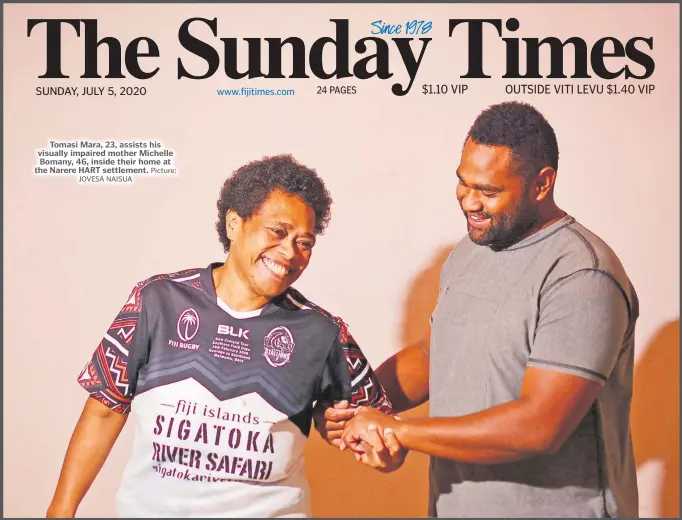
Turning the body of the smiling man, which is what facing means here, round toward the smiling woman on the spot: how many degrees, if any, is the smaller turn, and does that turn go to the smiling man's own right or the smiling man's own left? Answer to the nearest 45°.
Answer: approximately 45° to the smiling man's own right

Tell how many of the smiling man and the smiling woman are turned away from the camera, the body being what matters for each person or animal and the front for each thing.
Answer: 0

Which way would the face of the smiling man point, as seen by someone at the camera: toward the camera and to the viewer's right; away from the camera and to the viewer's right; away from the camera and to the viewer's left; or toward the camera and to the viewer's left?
toward the camera and to the viewer's left

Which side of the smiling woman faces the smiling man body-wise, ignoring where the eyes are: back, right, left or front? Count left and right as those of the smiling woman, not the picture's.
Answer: left

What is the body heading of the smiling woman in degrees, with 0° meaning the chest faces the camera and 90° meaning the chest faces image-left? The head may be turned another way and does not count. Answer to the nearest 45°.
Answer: approximately 0°
